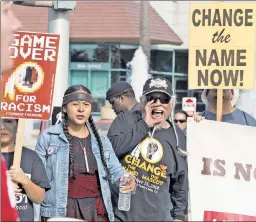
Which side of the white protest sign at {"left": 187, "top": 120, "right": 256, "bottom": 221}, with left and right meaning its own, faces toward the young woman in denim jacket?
right

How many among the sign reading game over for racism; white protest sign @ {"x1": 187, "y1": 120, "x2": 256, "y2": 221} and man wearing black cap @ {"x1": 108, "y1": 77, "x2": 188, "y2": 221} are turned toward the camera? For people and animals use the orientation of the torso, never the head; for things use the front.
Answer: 3

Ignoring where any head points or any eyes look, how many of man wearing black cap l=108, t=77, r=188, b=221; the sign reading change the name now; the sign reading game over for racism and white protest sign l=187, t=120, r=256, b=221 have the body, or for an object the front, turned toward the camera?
4

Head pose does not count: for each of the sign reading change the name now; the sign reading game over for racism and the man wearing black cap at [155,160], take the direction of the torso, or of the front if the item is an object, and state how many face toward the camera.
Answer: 3

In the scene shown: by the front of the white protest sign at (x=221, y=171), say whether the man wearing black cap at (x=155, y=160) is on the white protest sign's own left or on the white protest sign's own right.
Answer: on the white protest sign's own right

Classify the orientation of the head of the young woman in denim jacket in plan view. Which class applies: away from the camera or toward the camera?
toward the camera

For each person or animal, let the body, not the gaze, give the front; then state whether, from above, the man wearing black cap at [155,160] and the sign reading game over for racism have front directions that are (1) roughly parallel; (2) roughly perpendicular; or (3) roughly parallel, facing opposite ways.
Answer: roughly parallel

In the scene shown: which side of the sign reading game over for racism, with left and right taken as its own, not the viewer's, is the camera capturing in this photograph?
front

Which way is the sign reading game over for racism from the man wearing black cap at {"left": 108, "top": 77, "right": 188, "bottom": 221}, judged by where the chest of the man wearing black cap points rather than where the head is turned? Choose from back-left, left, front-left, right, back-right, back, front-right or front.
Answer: right

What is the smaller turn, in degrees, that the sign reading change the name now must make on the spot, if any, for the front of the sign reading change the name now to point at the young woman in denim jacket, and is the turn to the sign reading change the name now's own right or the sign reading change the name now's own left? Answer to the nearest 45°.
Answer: approximately 45° to the sign reading change the name now's own right
